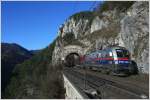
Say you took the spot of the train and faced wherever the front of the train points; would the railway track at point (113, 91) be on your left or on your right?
on your right

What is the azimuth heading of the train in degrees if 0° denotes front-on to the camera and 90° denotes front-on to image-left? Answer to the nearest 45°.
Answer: approximately 315°
